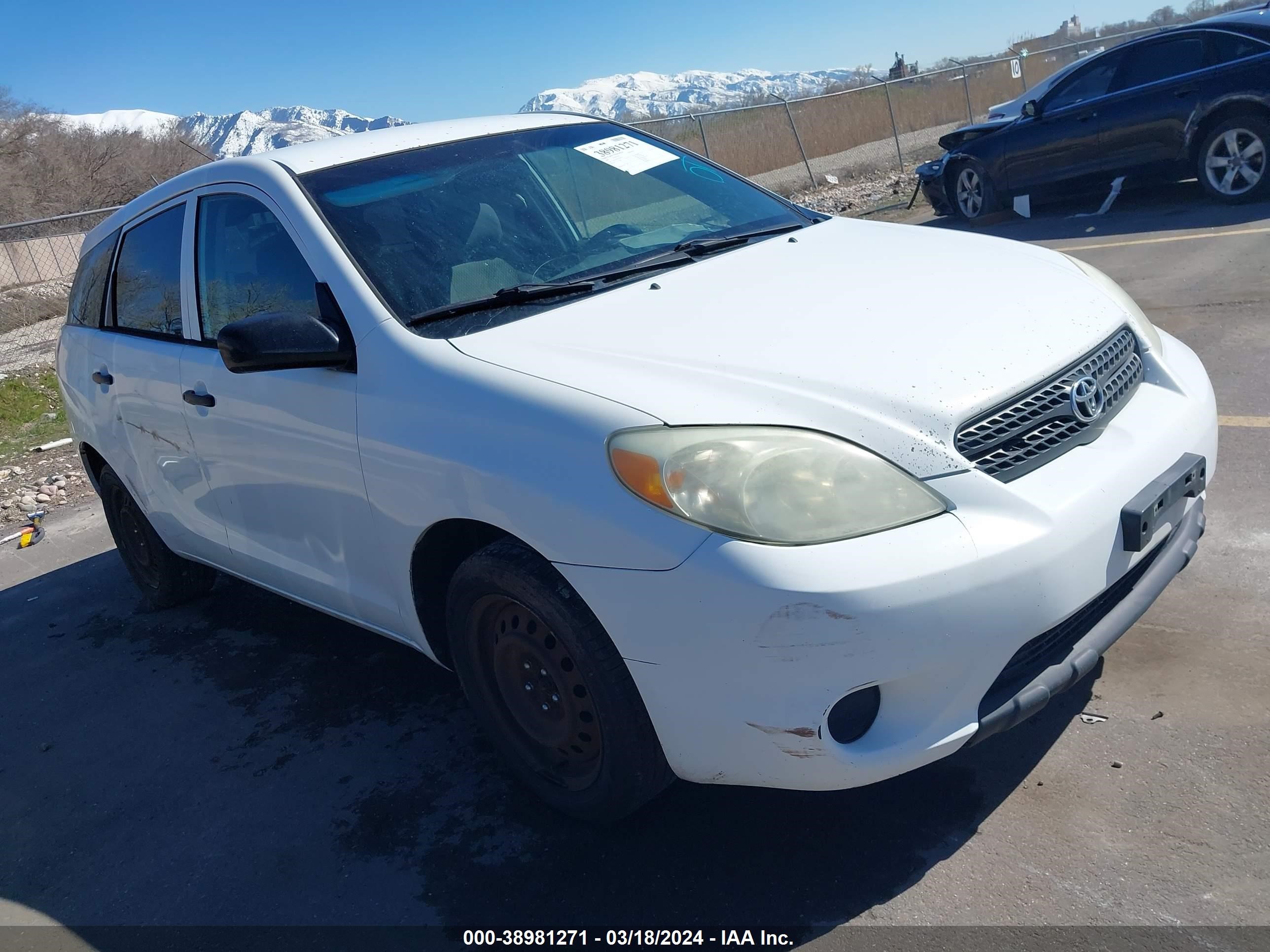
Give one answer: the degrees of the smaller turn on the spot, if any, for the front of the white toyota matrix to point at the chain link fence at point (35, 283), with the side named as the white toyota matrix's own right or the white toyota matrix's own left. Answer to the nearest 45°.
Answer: approximately 180°

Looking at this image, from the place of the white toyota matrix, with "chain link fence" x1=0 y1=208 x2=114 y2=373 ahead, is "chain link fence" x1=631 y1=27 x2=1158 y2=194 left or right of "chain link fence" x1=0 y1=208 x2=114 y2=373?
right

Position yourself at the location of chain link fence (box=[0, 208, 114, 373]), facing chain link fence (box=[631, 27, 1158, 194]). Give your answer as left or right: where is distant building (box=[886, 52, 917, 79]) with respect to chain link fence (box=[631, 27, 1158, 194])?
left

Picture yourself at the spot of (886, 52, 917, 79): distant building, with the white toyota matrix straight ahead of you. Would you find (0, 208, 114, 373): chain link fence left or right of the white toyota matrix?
right

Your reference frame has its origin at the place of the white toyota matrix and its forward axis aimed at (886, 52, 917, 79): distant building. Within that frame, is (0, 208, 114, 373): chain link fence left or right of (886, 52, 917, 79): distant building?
left

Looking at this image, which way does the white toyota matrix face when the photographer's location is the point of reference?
facing the viewer and to the right of the viewer

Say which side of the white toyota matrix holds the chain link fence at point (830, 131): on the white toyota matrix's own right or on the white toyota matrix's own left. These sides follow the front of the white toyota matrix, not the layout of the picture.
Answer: on the white toyota matrix's own left

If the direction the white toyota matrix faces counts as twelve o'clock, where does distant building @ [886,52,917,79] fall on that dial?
The distant building is roughly at 8 o'clock from the white toyota matrix.
